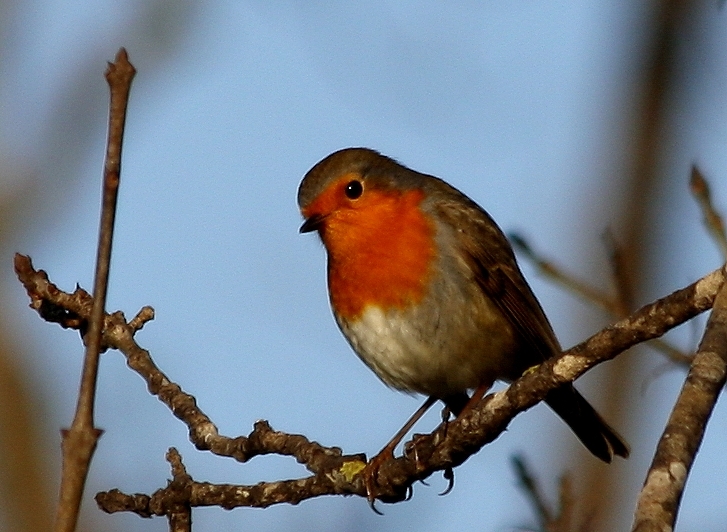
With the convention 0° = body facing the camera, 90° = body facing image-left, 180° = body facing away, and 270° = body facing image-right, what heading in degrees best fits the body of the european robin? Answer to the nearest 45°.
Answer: approximately 45°

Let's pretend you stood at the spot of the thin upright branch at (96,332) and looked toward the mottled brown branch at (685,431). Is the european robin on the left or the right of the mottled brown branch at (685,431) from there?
left

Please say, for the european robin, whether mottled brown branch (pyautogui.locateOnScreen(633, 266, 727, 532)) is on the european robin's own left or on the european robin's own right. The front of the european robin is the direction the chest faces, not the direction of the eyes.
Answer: on the european robin's own left

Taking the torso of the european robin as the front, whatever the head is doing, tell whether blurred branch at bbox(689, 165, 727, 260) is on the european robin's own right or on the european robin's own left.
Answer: on the european robin's own left

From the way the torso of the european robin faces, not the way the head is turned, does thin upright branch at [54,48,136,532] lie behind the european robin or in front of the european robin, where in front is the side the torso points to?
in front
